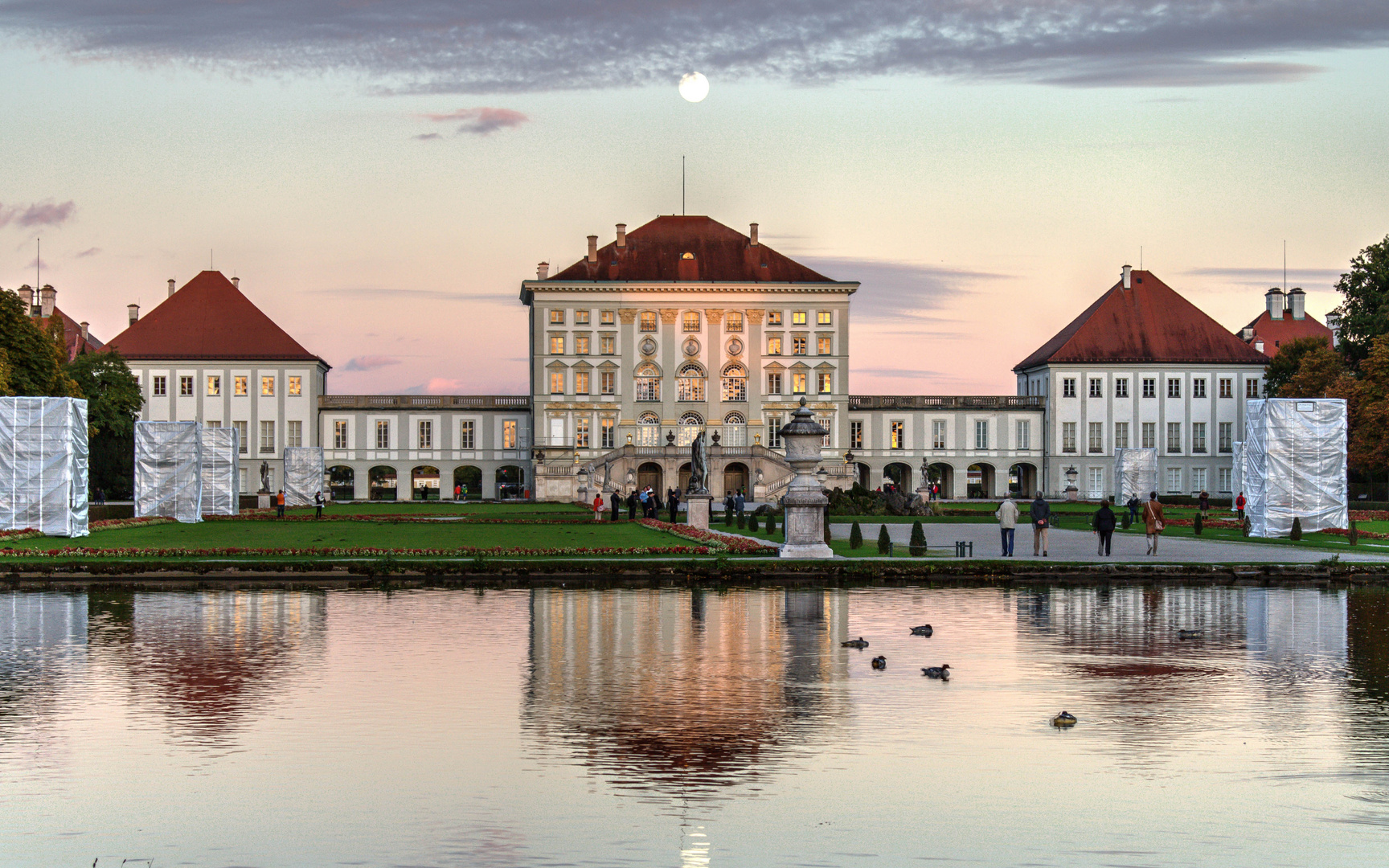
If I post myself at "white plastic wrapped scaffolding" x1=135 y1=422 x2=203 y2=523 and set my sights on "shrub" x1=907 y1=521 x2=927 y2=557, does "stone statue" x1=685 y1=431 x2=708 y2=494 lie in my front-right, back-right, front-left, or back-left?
front-left

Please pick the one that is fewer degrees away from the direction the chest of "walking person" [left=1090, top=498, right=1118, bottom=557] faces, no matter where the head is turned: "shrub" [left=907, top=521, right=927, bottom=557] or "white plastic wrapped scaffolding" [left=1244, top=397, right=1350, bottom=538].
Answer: the white plastic wrapped scaffolding

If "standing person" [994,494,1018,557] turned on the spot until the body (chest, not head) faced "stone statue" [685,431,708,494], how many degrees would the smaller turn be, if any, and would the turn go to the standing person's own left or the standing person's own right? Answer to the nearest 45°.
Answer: approximately 45° to the standing person's own left

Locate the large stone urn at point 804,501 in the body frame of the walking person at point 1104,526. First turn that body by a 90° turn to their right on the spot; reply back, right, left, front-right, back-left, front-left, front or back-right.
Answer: back-right

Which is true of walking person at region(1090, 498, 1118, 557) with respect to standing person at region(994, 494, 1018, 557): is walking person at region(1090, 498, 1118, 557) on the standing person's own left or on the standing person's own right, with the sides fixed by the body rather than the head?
on the standing person's own right

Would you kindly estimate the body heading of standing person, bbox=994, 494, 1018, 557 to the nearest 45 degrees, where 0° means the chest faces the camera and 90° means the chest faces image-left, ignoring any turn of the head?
approximately 180°

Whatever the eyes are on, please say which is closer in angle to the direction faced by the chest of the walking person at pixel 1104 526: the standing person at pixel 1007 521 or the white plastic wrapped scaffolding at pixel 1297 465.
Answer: the white plastic wrapped scaffolding

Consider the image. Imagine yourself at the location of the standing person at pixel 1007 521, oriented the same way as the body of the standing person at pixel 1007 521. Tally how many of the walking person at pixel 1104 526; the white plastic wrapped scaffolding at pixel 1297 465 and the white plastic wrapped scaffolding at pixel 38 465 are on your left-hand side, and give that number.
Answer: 1

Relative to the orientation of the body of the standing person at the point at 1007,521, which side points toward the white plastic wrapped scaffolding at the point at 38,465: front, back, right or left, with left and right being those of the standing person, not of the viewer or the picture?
left

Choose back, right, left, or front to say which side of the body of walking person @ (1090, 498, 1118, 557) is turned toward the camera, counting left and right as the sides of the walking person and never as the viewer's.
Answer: back

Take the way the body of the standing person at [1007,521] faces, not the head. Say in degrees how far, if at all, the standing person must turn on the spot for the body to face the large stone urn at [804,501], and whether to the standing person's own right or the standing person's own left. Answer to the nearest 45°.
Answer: approximately 135° to the standing person's own left

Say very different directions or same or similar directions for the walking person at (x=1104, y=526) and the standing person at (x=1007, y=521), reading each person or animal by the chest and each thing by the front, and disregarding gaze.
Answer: same or similar directions

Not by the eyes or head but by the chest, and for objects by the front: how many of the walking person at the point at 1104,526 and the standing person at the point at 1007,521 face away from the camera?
2
